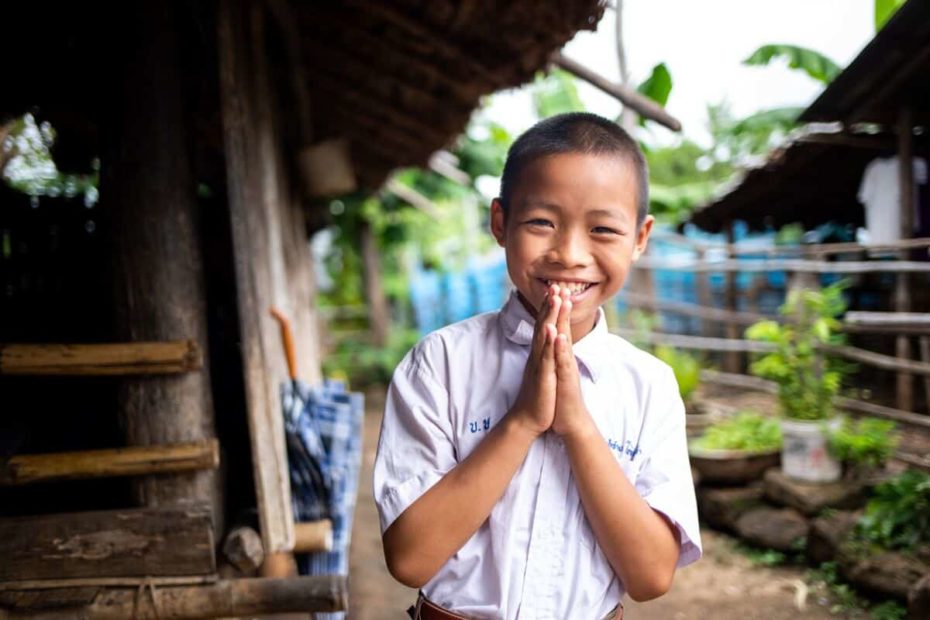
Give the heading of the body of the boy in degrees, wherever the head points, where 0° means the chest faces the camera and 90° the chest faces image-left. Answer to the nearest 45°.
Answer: approximately 0°

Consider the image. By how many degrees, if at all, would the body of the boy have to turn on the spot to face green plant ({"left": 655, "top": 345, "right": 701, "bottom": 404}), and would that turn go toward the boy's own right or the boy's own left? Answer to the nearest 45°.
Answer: approximately 180°

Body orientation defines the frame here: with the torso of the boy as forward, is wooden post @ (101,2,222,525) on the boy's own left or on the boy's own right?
on the boy's own right

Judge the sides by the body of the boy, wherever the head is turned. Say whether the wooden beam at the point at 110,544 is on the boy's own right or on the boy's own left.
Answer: on the boy's own right

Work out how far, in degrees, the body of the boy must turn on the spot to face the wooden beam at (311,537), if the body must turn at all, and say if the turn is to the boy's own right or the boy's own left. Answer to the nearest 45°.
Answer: approximately 135° to the boy's own right

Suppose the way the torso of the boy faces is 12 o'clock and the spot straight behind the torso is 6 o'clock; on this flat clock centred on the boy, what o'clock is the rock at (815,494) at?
The rock is roughly at 7 o'clock from the boy.

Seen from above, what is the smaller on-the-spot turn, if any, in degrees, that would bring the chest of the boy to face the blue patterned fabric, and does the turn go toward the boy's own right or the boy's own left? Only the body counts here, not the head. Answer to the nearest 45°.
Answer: approximately 135° to the boy's own right

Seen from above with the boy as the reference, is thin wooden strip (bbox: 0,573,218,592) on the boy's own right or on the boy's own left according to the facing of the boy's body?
on the boy's own right

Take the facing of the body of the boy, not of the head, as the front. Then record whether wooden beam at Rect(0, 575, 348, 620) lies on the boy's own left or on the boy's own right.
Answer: on the boy's own right

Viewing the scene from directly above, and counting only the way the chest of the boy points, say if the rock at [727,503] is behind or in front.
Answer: behind

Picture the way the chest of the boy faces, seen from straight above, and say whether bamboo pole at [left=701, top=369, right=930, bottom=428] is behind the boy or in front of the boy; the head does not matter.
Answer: behind

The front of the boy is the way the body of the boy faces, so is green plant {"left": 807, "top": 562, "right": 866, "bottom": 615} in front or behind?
behind

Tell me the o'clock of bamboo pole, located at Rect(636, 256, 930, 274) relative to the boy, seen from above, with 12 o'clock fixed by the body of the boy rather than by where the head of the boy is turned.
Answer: The bamboo pole is roughly at 7 o'clock from the boy.
